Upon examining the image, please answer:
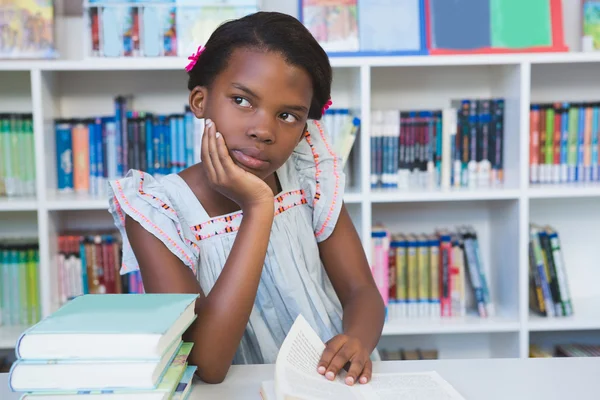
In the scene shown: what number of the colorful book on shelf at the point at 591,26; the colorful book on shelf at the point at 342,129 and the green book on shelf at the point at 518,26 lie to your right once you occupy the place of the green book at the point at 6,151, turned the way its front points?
0

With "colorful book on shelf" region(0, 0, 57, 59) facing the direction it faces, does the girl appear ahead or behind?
ahead

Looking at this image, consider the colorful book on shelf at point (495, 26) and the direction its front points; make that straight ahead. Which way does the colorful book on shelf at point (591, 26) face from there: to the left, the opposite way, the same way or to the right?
the same way

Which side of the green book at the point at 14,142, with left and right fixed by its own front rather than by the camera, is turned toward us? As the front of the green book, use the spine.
front

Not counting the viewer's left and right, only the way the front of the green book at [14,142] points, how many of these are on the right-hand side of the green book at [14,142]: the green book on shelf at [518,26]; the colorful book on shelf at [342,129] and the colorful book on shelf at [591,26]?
0

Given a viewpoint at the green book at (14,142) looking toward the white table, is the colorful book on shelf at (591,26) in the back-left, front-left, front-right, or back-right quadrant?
front-left

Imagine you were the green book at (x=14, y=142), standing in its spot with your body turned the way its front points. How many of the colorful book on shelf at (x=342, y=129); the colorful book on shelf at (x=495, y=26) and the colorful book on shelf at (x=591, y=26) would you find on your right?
0

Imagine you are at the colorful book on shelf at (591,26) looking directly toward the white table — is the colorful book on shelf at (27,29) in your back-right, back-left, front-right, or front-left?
front-right

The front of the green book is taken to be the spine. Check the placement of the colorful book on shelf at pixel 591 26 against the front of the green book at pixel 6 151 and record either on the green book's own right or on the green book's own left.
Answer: on the green book's own left

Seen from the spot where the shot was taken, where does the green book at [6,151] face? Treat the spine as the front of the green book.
facing the viewer

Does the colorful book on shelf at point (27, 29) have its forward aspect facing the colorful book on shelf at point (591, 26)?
no
